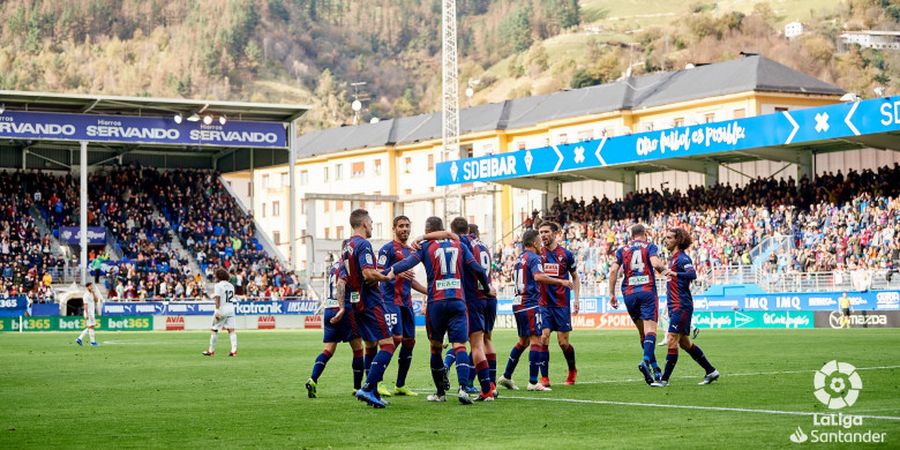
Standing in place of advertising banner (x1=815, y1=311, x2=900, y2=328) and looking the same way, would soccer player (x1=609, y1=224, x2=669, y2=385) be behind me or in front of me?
in front

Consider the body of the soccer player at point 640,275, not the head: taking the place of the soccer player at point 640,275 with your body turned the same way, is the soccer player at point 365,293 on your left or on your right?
on your left

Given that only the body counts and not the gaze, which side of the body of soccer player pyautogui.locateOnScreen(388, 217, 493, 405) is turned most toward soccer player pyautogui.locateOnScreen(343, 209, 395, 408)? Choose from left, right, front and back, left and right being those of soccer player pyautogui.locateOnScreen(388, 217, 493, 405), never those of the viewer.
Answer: left

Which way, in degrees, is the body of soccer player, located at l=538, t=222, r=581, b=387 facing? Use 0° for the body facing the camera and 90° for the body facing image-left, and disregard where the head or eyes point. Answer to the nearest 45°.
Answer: approximately 45°

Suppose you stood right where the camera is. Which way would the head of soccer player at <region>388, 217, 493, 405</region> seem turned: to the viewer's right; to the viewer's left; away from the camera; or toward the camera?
away from the camera

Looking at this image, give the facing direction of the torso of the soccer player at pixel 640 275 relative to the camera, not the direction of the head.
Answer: away from the camera

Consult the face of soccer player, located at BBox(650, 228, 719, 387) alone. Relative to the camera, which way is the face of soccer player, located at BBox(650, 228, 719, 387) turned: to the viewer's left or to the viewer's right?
to the viewer's left

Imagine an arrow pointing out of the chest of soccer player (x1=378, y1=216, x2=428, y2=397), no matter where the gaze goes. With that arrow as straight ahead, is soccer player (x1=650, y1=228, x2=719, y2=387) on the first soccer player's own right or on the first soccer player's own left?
on the first soccer player's own left

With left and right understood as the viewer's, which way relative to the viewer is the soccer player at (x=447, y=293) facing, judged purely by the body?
facing away from the viewer

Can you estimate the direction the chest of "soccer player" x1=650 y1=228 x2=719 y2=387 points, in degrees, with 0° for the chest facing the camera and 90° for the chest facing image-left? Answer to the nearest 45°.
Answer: approximately 90°

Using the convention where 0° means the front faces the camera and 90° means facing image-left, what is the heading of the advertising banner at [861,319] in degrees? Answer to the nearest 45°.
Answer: approximately 0°

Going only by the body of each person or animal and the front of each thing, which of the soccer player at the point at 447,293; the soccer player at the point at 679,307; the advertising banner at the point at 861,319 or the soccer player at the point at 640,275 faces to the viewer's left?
the soccer player at the point at 679,307

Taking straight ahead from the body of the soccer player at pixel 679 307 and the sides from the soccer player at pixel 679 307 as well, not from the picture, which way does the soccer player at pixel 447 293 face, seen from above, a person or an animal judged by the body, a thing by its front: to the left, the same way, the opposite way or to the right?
to the right

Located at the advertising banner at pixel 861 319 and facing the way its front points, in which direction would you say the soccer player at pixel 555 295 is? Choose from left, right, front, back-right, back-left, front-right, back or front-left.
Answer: front
